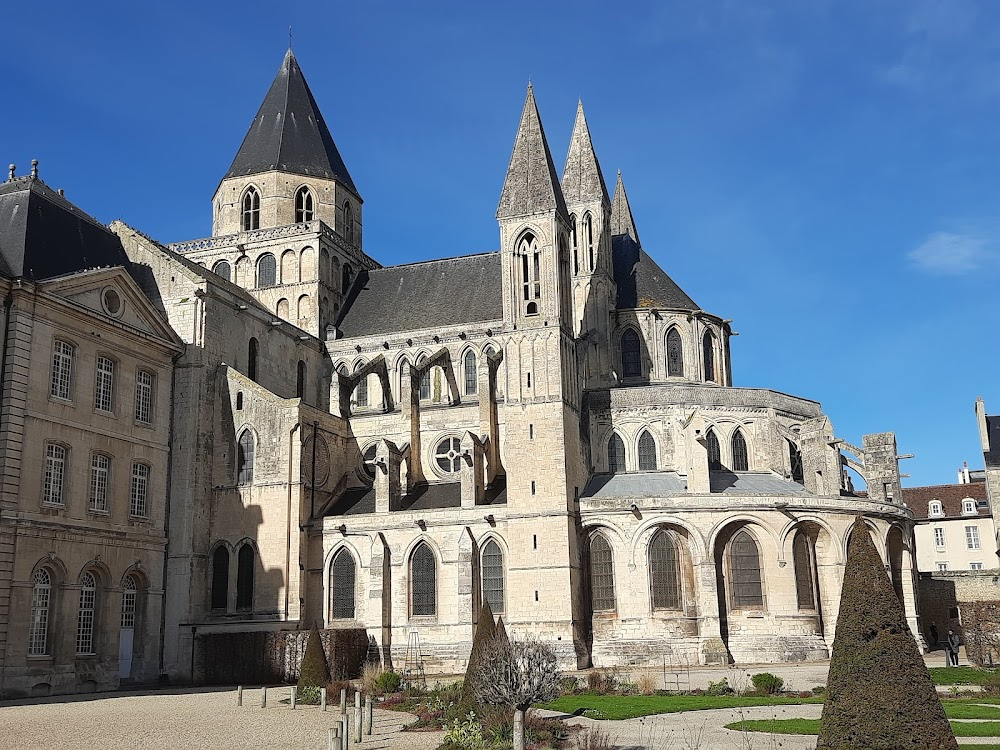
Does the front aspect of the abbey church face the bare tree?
no

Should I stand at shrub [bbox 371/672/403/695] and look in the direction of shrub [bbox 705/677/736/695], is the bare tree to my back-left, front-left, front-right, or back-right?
front-right

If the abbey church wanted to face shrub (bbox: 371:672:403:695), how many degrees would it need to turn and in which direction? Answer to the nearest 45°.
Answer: approximately 90° to its left

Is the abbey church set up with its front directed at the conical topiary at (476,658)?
no

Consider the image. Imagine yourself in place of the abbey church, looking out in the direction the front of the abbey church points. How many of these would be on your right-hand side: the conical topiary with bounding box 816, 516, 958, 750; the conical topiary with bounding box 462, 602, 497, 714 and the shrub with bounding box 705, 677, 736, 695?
0

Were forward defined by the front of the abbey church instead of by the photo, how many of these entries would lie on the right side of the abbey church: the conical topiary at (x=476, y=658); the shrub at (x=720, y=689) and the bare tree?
0

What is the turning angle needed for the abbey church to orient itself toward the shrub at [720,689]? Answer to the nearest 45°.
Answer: approximately 135° to its left

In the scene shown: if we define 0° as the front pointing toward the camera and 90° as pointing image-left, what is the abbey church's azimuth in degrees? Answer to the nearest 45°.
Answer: approximately 90°

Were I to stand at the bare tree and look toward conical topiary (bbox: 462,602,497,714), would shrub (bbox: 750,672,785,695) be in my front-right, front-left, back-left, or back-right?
front-right

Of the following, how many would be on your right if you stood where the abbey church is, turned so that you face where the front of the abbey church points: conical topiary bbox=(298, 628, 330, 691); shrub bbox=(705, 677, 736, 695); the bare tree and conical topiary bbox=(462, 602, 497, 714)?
0

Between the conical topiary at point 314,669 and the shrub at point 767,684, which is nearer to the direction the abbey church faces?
the conical topiary

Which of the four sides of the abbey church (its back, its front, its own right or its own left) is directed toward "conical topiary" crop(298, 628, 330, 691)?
left

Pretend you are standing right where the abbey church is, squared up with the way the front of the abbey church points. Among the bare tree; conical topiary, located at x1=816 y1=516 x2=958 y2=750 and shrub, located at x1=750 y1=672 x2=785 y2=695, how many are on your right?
0
